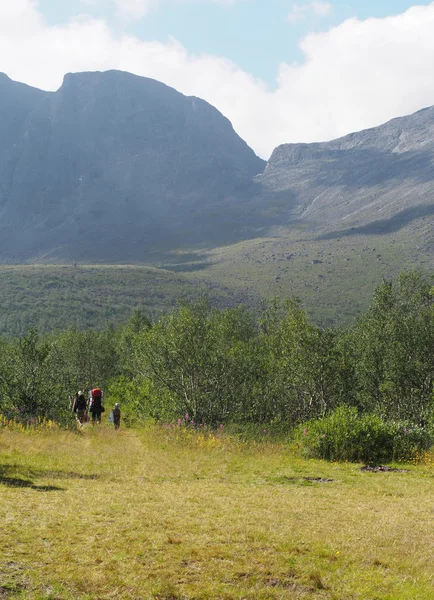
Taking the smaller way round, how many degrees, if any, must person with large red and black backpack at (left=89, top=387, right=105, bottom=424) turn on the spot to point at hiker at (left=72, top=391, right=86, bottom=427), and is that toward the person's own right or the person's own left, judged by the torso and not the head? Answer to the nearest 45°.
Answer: approximately 135° to the person's own left

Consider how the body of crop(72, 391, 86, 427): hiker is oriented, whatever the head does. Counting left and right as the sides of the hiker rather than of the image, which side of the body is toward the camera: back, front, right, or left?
back

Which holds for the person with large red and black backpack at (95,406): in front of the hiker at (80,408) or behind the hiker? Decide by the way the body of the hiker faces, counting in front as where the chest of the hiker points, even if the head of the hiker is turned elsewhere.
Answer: in front

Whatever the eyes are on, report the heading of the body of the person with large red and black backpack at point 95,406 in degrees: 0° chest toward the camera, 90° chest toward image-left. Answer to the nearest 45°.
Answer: approximately 180°

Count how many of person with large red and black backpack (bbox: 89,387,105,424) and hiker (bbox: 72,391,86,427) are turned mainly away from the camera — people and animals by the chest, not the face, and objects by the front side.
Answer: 2

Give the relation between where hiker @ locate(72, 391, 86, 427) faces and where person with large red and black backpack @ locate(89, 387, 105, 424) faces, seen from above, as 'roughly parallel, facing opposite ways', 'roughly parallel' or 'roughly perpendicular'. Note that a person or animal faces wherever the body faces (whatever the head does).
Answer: roughly parallel
